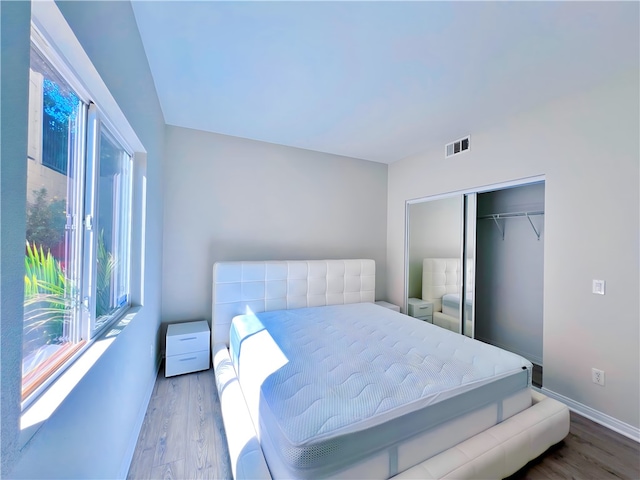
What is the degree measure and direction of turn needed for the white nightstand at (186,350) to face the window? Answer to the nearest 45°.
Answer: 0° — it already faces it

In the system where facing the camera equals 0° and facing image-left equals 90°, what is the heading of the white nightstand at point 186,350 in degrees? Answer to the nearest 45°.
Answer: approximately 0°

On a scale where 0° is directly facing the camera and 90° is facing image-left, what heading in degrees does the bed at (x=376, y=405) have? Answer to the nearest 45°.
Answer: approximately 315°

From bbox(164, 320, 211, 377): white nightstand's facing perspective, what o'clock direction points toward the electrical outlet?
The electrical outlet is roughly at 10 o'clock from the white nightstand.

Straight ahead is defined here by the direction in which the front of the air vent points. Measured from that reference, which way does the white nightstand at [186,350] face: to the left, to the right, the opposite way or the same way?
to the left

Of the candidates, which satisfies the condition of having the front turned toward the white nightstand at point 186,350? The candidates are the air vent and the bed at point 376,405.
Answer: the air vent

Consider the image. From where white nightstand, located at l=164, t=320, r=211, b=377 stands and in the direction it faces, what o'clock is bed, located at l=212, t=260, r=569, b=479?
The bed is roughly at 11 o'clock from the white nightstand.

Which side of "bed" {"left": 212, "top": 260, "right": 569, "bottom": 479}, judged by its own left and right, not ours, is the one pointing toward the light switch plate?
left

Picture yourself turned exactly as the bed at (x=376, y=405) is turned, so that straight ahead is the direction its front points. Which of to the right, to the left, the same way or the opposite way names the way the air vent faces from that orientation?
to the right

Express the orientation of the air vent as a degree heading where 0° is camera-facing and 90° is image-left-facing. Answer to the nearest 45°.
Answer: approximately 45°

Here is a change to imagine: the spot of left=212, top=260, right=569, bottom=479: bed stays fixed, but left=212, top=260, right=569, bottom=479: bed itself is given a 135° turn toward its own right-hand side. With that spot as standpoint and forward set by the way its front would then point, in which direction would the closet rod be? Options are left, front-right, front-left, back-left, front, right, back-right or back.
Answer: back-right
